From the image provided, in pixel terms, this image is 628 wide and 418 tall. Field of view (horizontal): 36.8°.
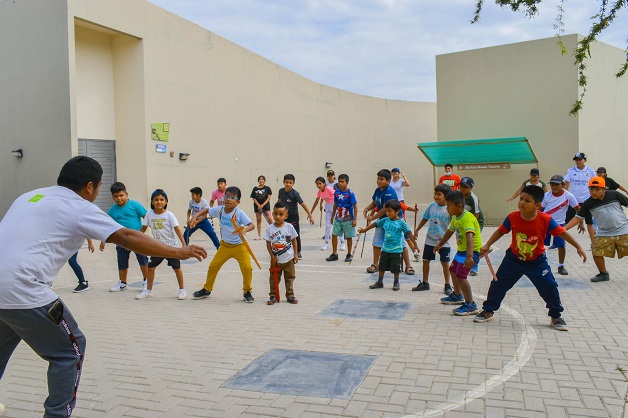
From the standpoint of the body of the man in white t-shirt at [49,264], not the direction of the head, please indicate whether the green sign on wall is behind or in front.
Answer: in front

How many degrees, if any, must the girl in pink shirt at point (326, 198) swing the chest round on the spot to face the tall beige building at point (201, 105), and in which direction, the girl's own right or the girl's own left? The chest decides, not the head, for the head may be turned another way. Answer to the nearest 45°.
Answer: approximately 90° to the girl's own right

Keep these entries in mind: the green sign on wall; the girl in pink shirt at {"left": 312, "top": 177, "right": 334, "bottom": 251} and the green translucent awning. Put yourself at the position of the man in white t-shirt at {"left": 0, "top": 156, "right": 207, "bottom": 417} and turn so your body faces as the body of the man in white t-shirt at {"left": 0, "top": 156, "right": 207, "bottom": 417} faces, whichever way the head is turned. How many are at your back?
0

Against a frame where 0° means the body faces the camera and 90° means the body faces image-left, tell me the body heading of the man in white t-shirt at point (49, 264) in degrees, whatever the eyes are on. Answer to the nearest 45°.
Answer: approximately 225°

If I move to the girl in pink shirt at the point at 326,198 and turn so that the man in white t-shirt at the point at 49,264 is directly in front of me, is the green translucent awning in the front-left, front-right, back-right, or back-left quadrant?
back-left

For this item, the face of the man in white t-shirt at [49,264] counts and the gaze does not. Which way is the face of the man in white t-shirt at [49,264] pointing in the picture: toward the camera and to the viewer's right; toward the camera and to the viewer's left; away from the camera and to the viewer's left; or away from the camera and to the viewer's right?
away from the camera and to the viewer's right

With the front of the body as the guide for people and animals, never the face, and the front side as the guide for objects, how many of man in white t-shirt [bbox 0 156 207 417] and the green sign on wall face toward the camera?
1

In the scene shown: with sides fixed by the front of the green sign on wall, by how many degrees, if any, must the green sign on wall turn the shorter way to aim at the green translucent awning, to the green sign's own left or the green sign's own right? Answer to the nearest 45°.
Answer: approximately 90° to the green sign's own left

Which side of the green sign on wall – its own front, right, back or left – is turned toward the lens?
front

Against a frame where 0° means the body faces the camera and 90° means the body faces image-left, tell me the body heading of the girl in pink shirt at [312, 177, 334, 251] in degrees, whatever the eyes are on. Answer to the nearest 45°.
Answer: approximately 45°

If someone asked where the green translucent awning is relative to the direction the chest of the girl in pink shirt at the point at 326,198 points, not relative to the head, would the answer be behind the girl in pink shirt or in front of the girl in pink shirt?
behind

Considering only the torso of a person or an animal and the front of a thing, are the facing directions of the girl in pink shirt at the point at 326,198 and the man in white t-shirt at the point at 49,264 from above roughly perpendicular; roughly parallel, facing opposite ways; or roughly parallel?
roughly parallel, facing opposite ways
